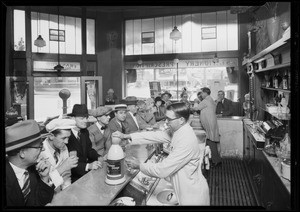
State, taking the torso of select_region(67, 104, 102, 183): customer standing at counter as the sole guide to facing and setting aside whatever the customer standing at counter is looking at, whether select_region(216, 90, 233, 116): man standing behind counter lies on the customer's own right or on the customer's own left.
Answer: on the customer's own left

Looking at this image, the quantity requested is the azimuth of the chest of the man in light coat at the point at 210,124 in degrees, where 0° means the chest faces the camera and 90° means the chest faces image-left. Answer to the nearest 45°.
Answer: approximately 90°

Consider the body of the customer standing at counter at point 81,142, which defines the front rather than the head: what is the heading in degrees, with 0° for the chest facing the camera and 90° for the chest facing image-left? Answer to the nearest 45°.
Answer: approximately 315°

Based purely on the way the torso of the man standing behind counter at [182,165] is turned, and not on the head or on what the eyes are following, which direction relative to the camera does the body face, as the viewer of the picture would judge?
to the viewer's left

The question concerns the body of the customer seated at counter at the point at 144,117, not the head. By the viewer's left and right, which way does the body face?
facing the viewer and to the right of the viewer

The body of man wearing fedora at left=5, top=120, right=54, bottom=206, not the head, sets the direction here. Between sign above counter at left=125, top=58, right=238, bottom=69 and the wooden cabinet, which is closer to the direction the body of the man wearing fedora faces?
the wooden cabinet

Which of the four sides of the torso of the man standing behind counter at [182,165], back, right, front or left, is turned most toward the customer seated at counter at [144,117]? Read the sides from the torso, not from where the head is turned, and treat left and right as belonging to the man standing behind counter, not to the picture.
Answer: right

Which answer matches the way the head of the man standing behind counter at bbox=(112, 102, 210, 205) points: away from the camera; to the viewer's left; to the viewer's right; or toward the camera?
to the viewer's left

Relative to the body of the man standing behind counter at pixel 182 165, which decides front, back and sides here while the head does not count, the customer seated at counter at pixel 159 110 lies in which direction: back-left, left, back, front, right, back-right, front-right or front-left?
right

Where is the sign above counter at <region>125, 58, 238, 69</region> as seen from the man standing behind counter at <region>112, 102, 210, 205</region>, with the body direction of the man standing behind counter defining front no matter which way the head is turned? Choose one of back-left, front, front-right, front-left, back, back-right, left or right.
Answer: right
